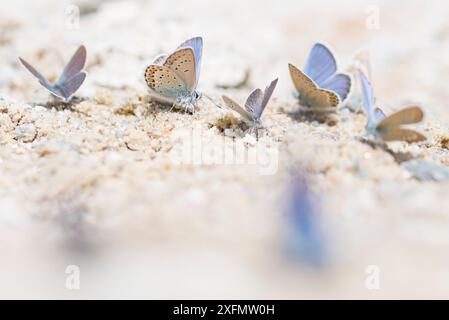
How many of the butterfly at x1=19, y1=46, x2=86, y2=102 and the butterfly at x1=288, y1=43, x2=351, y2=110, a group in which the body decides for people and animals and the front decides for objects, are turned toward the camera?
0
